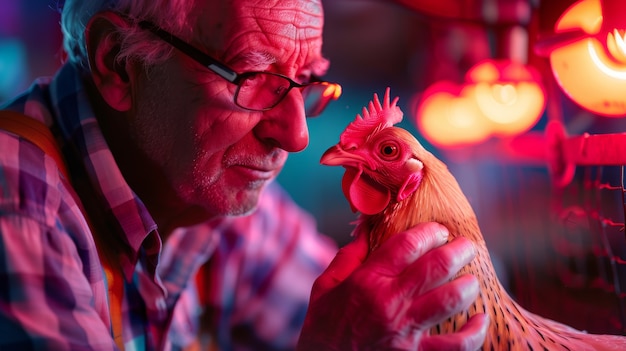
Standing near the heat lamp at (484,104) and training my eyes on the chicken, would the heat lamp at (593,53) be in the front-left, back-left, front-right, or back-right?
front-left

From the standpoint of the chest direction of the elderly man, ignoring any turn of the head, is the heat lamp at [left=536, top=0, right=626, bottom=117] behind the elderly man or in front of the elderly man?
in front

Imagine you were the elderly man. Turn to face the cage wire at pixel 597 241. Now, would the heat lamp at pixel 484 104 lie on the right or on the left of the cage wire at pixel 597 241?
left

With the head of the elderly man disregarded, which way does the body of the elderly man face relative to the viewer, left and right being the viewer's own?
facing the viewer and to the right of the viewer

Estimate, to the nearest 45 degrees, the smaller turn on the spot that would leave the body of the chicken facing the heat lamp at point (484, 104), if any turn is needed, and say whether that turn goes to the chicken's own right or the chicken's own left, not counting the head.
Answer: approximately 90° to the chicken's own right

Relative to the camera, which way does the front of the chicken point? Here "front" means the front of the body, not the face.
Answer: to the viewer's left

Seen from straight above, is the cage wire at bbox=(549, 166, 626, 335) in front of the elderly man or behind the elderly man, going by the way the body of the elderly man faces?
in front

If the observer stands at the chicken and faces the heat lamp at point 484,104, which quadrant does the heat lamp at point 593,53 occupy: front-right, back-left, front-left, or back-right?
front-right
